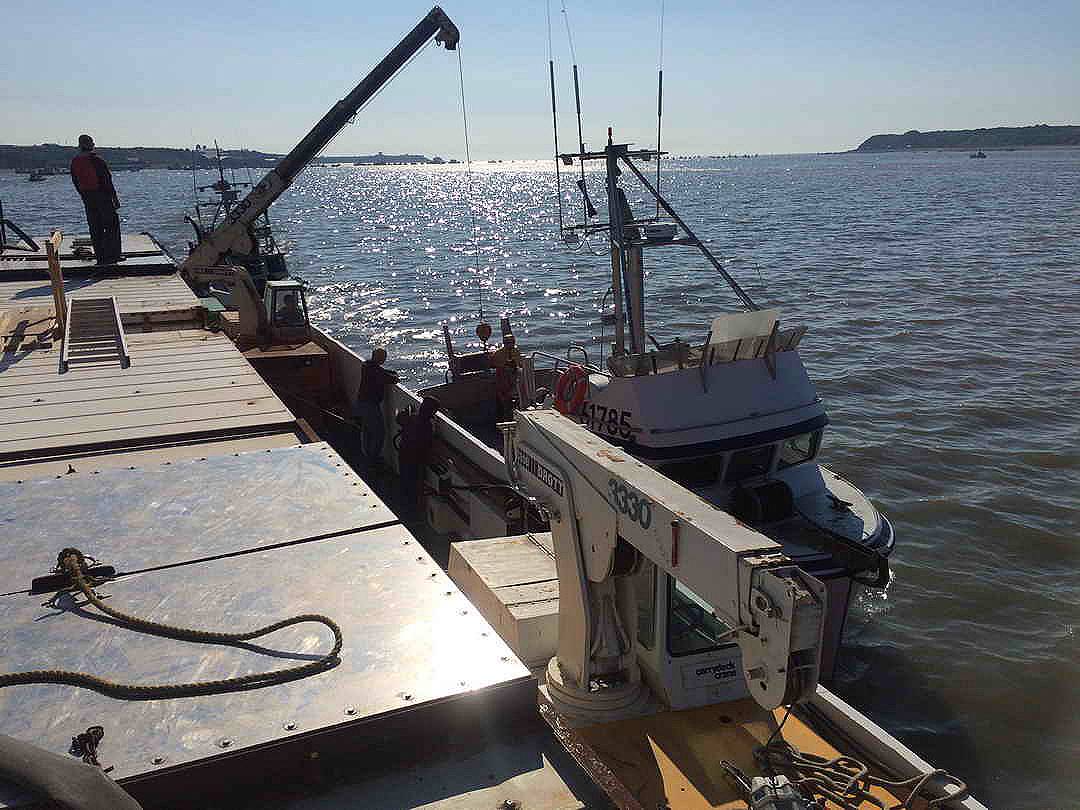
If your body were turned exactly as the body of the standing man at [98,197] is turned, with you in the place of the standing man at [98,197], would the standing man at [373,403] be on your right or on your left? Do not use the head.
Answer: on your right

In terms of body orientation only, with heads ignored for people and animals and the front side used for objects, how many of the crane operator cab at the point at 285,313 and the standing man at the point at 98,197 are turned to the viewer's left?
0

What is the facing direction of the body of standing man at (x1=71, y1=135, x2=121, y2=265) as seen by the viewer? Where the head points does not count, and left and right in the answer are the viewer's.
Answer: facing away from the viewer and to the right of the viewer

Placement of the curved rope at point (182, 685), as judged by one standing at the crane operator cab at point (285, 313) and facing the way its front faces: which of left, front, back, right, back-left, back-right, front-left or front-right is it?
front-right

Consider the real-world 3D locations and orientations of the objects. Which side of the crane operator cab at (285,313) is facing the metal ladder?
right

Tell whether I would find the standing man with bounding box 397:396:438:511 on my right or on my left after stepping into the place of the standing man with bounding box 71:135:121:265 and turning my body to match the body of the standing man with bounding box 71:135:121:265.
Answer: on my right

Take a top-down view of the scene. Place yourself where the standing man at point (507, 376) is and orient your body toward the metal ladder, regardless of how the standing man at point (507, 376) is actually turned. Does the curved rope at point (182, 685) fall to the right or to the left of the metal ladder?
left

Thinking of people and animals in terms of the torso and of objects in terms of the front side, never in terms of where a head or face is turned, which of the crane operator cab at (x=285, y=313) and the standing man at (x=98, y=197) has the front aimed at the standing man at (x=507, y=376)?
the crane operator cab
